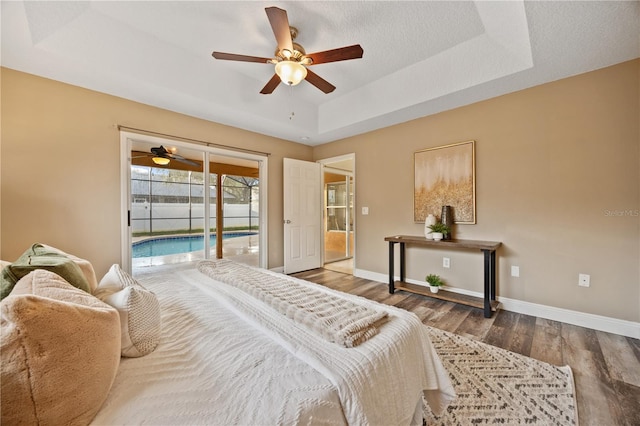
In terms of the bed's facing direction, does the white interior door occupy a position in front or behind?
in front

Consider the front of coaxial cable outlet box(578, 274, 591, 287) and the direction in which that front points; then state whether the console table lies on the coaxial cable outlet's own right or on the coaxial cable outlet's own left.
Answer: on the coaxial cable outlet's own right

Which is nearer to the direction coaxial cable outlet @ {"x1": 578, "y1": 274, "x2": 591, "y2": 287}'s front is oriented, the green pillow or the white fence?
the green pillow

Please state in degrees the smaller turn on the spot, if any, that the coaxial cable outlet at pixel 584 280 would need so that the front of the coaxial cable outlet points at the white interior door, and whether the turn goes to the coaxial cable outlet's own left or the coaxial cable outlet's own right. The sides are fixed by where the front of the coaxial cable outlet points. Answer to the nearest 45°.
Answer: approximately 90° to the coaxial cable outlet's own right

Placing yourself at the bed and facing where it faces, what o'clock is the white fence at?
The white fence is roughly at 10 o'clock from the bed.

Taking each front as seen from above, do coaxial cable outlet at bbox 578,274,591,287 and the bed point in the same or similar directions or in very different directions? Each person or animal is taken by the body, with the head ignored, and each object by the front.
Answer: very different directions

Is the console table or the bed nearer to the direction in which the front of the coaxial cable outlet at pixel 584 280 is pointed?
the bed

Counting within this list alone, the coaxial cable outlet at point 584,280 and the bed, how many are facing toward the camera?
1

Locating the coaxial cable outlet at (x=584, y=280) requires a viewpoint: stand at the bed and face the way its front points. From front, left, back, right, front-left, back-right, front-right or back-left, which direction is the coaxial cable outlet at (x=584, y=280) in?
front-right

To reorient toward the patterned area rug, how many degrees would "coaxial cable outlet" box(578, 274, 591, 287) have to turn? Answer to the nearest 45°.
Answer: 0° — it already faces it

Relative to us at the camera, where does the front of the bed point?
facing away from the viewer and to the right of the viewer

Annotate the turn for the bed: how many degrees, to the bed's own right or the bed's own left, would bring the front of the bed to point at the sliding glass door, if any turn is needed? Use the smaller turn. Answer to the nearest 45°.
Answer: approximately 45° to the bed's own left
